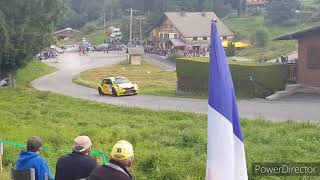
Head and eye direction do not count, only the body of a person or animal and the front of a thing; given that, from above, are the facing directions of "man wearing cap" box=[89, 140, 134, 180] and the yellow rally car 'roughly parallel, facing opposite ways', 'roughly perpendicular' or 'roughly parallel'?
roughly perpendicular

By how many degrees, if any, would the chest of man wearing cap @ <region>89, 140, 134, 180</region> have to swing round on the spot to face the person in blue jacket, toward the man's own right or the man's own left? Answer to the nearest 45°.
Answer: approximately 90° to the man's own left

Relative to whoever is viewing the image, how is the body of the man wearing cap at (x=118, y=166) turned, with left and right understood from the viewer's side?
facing away from the viewer and to the right of the viewer

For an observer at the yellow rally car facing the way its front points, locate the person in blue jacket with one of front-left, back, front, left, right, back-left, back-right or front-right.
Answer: front-right

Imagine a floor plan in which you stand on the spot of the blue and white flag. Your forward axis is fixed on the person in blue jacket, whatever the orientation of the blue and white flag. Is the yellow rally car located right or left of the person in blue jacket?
right
